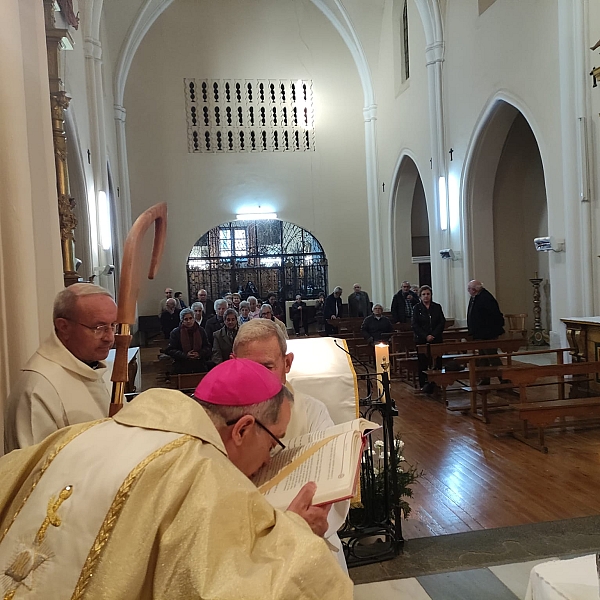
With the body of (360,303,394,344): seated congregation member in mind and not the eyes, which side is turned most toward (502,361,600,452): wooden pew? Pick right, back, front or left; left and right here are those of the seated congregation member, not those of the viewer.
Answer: front

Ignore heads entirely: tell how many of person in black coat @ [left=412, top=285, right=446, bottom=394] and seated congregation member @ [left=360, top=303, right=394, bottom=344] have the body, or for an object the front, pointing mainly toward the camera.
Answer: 2

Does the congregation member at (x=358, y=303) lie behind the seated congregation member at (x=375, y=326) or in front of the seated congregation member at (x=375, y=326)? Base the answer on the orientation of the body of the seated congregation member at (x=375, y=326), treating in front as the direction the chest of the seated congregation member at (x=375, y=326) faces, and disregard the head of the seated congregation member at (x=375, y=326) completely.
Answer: behind

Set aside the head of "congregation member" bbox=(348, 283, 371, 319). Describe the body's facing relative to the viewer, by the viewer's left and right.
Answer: facing the viewer

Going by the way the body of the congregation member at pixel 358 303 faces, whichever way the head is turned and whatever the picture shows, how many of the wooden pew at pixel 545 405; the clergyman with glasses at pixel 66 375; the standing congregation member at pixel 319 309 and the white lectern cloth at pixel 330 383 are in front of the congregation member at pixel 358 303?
3

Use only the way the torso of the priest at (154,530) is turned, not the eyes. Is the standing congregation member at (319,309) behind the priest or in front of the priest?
in front

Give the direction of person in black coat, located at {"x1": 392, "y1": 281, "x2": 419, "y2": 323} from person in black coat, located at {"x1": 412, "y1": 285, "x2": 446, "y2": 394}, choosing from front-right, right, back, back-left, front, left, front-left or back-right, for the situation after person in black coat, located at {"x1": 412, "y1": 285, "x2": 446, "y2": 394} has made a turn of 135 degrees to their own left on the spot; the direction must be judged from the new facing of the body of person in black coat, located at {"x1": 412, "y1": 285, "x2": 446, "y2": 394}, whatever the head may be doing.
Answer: front-left

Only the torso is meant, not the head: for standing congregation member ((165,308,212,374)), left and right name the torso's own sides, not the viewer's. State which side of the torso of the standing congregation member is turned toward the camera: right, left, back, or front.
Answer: front

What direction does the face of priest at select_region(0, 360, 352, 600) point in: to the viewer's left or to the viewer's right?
to the viewer's right

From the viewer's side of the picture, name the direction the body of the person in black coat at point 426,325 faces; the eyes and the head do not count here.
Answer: toward the camera

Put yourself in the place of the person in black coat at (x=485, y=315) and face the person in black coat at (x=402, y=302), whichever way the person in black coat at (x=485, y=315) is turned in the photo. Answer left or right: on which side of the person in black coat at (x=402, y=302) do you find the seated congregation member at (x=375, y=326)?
left

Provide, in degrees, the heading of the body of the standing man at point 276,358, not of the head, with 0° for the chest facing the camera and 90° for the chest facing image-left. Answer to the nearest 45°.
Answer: approximately 45°

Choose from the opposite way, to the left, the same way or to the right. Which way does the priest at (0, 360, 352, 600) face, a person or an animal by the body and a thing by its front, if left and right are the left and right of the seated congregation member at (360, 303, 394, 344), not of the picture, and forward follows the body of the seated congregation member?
the opposite way

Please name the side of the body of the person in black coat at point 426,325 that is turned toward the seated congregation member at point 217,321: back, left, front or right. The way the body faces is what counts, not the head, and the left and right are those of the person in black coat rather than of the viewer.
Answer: right

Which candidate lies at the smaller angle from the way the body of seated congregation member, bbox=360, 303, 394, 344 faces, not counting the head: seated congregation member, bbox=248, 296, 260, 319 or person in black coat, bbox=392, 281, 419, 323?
the seated congregation member

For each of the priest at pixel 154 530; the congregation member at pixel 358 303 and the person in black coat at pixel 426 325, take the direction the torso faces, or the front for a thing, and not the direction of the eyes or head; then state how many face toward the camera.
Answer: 2

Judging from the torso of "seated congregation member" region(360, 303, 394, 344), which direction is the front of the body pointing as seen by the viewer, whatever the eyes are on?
toward the camera

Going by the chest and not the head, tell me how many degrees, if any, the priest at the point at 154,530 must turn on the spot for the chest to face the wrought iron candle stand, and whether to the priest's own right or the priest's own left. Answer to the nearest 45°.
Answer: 0° — they already face it

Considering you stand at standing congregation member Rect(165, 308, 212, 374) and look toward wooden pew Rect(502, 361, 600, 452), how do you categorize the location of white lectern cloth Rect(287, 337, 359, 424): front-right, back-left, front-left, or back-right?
front-right

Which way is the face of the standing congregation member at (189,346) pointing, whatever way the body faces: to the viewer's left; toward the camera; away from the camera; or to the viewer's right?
toward the camera
